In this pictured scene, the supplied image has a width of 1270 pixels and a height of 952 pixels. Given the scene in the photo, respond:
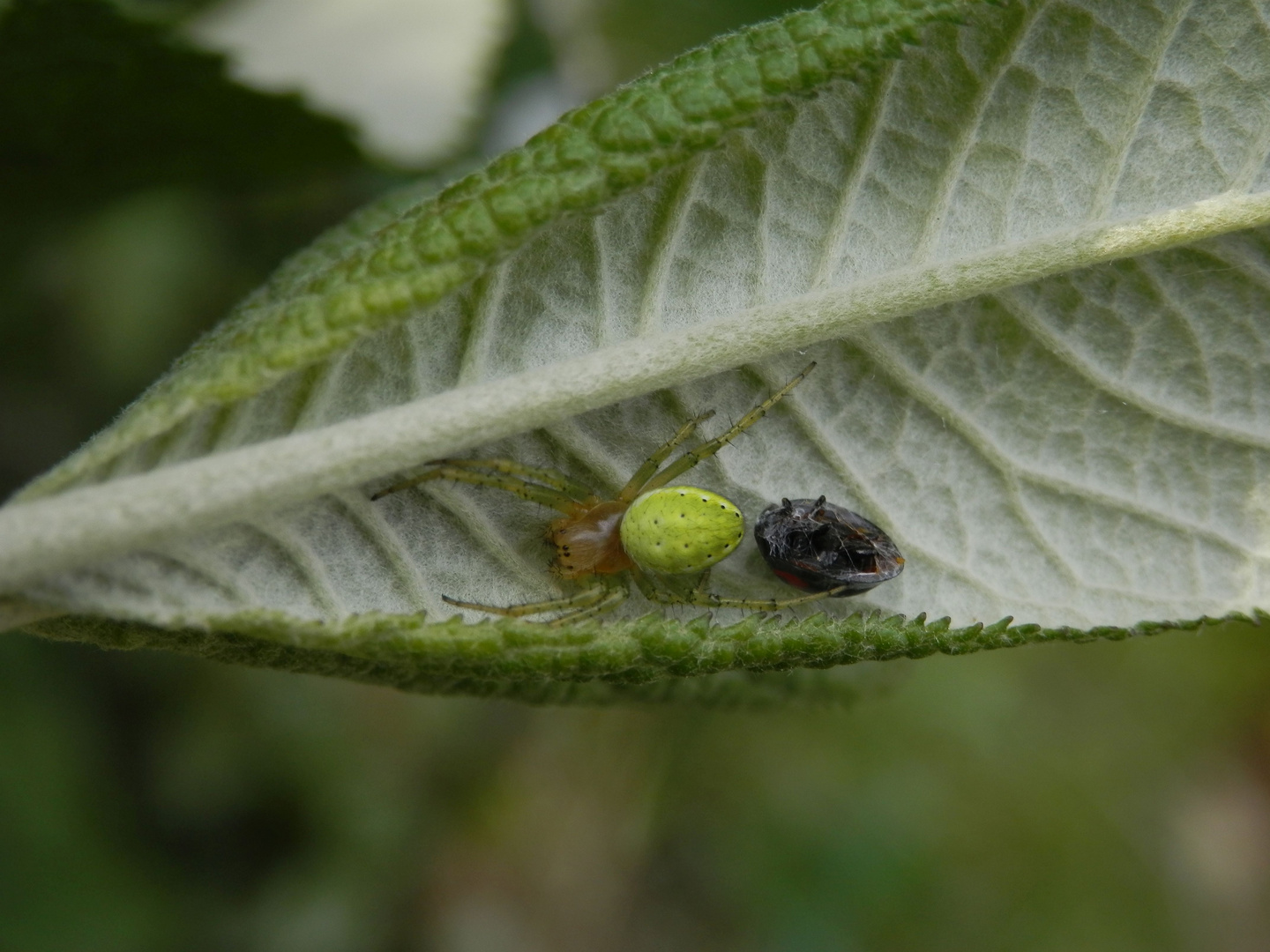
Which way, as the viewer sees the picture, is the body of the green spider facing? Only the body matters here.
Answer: to the viewer's left
